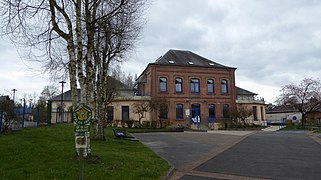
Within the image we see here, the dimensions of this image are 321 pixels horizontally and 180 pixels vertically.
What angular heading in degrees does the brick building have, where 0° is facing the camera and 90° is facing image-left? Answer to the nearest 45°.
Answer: approximately 0°

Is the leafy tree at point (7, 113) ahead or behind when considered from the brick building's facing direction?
ahead

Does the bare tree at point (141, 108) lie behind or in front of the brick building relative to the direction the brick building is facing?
in front

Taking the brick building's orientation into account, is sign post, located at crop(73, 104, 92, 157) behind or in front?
in front

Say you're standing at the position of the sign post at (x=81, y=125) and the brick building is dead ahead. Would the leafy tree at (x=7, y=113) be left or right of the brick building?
left

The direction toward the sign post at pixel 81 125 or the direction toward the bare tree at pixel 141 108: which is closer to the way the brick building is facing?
the sign post
